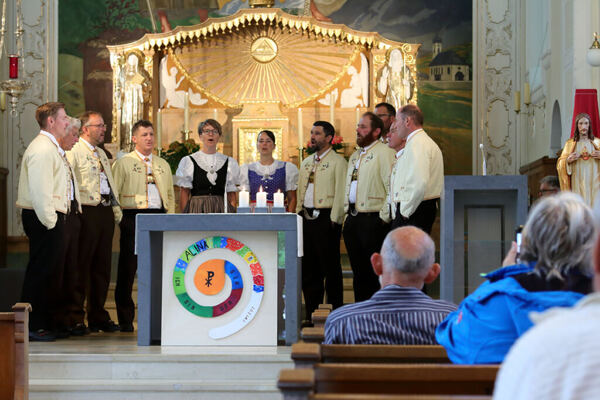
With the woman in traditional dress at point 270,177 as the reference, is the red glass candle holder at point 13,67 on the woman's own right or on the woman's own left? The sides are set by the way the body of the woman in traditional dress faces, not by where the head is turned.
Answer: on the woman's own right

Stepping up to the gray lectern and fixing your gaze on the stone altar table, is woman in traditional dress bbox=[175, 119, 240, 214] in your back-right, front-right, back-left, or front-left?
front-right

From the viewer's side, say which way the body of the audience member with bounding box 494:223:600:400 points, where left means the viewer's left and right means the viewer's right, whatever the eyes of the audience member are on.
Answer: facing away from the viewer

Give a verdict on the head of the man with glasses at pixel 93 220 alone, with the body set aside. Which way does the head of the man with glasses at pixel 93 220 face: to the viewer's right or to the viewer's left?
to the viewer's right

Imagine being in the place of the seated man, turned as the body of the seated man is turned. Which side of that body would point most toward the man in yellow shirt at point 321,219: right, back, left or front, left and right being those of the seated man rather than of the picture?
front

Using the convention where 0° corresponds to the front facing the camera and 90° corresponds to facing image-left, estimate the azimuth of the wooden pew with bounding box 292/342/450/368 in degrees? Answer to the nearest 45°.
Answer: approximately 180°

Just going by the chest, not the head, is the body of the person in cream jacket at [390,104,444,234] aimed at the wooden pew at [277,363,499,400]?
no

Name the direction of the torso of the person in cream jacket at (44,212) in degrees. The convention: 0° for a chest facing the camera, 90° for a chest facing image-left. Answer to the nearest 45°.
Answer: approximately 270°

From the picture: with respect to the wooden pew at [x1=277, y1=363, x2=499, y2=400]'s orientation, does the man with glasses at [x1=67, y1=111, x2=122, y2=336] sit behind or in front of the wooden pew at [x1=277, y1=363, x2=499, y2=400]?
in front

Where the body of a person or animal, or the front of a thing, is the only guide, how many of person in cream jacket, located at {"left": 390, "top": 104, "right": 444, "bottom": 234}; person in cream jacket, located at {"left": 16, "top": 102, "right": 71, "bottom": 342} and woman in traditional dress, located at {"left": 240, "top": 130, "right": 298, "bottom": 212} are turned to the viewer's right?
1

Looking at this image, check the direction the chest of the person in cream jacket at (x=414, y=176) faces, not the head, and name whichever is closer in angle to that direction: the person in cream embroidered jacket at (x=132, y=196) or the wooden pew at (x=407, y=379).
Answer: the person in cream embroidered jacket

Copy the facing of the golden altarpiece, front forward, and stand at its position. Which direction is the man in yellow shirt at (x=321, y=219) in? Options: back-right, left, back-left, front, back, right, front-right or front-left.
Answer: front

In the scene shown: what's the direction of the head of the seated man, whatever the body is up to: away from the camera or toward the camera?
away from the camera

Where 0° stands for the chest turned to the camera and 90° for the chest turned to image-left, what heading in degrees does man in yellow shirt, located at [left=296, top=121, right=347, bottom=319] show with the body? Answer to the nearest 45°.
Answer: approximately 45°

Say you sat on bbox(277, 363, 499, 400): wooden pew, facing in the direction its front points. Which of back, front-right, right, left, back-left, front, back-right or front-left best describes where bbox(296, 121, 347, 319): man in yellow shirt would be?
front

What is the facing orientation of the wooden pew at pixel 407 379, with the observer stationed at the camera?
facing away from the viewer

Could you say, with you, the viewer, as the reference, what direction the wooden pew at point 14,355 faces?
facing away from the viewer

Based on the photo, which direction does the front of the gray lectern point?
toward the camera

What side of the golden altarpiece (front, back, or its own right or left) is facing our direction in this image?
front

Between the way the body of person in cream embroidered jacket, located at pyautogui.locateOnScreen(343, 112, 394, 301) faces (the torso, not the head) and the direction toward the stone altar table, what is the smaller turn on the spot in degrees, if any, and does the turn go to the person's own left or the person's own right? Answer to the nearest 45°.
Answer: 0° — they already face it

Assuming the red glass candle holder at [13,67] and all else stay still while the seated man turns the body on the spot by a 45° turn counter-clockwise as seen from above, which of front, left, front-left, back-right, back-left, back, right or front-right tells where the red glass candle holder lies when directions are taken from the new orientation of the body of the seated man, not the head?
front

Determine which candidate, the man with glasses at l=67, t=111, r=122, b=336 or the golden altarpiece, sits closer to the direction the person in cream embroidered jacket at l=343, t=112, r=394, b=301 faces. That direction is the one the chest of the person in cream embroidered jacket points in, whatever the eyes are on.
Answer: the man with glasses

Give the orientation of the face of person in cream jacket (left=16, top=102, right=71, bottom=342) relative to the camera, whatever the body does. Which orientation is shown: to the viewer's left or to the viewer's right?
to the viewer's right

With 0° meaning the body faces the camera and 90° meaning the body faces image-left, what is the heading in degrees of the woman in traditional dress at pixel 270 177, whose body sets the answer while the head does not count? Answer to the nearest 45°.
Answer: approximately 0°
